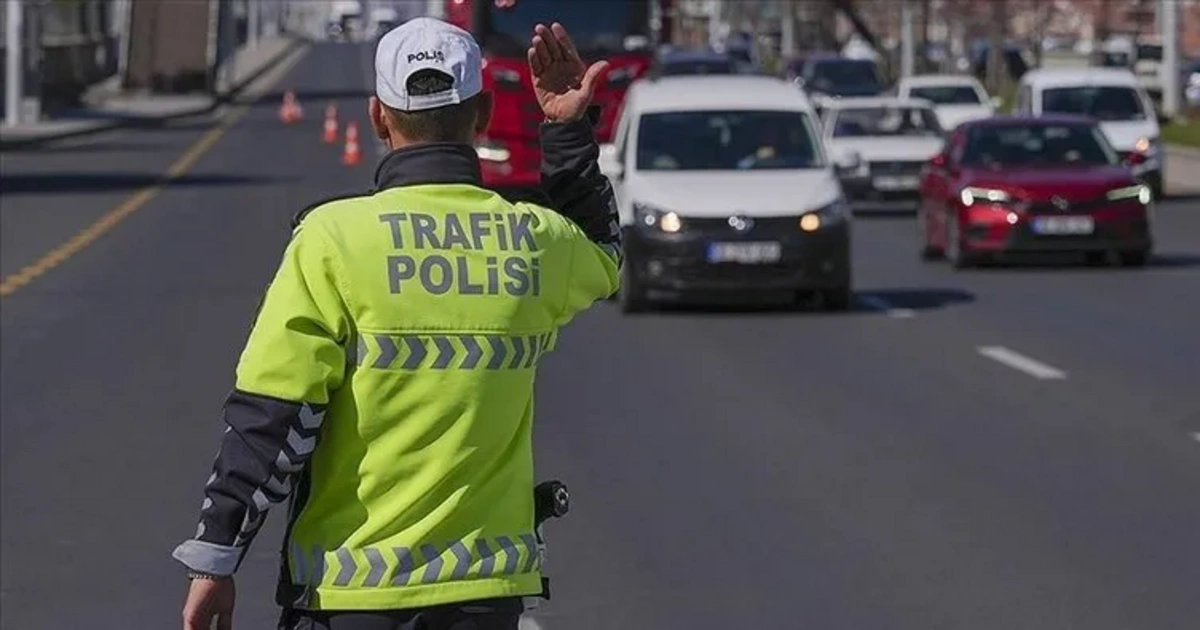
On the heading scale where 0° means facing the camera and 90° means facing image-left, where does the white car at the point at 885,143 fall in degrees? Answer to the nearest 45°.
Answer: approximately 0°

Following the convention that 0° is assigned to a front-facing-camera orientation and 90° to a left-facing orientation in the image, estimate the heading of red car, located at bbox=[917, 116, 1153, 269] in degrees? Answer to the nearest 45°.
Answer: approximately 0°

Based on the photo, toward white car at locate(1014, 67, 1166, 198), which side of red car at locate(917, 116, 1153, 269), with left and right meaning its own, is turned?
back

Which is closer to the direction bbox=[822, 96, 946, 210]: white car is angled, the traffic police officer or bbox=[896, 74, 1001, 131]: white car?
the traffic police officer

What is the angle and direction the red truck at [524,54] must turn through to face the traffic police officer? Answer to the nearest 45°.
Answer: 0° — it already faces them
